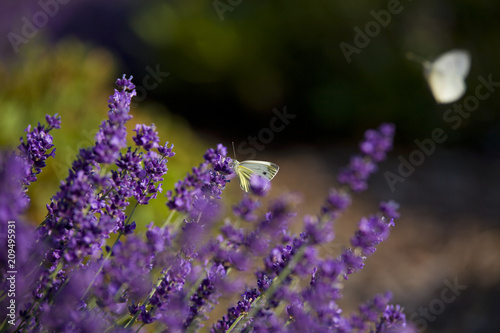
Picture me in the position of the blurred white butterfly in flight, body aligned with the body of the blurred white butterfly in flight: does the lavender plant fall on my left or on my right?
on my left

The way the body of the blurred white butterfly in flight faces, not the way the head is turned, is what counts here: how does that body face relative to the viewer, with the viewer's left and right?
facing to the left of the viewer
